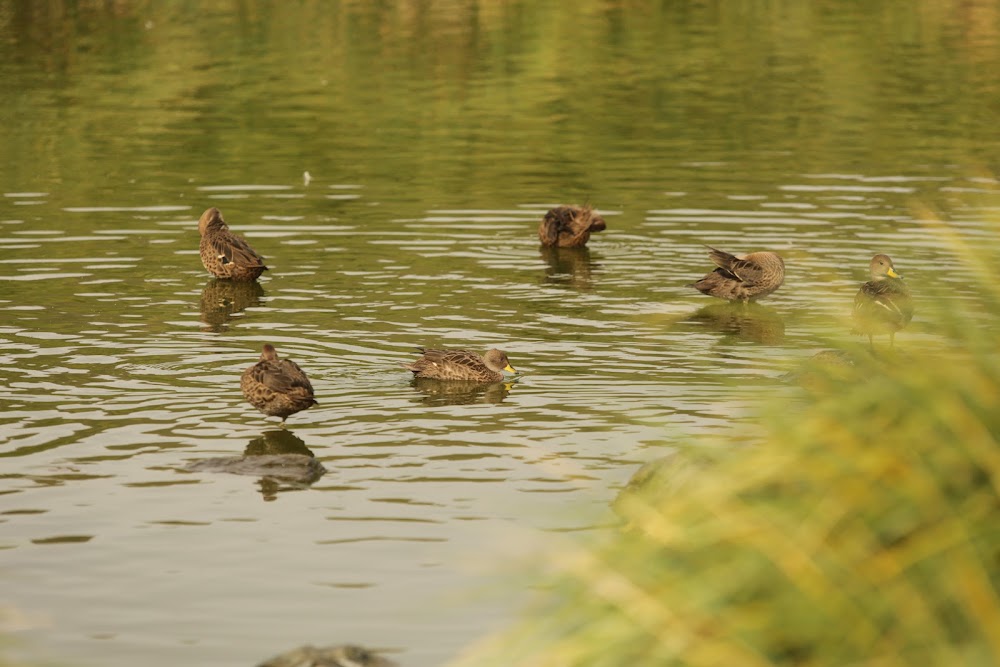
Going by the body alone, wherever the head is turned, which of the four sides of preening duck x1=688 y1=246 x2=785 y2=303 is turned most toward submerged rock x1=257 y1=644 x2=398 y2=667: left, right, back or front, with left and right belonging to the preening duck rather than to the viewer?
right

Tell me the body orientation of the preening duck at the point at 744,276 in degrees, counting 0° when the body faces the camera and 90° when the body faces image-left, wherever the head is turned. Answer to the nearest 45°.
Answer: approximately 270°

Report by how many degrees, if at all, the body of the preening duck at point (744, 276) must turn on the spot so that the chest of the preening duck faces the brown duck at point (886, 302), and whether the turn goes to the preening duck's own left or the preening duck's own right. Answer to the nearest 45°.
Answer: approximately 45° to the preening duck's own right

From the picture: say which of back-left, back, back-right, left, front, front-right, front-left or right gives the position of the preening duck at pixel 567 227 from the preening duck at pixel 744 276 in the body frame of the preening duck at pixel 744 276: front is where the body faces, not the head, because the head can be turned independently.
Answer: back-left

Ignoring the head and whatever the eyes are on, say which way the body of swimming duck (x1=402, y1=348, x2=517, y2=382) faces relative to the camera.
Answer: to the viewer's right

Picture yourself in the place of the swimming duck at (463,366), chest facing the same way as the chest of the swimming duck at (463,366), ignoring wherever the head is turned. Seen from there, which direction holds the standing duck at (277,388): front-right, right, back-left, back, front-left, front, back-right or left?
back-right
